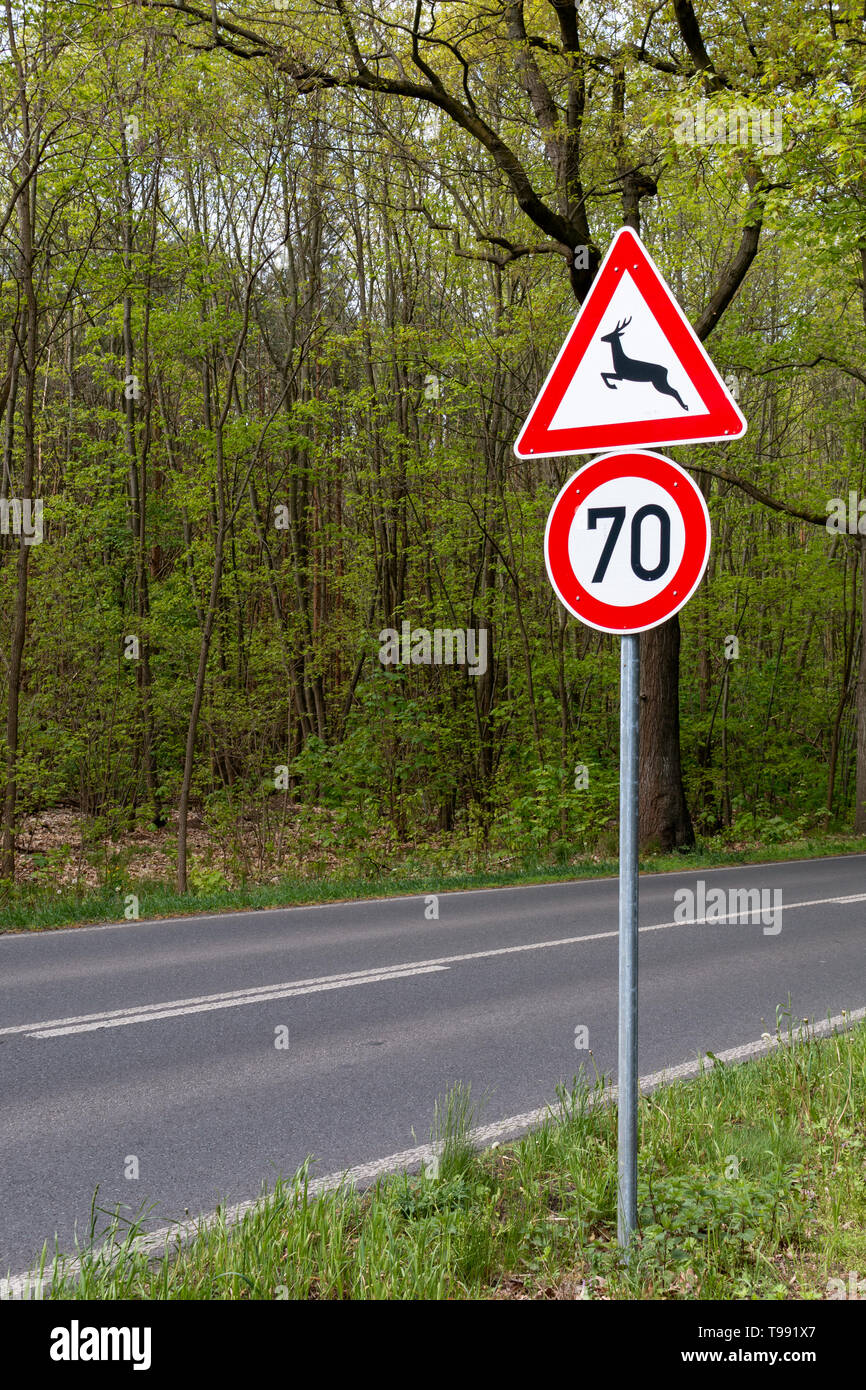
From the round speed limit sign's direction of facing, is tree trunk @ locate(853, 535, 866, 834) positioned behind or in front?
behind

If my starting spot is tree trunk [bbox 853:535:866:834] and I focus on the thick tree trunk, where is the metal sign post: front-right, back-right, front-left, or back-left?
front-left

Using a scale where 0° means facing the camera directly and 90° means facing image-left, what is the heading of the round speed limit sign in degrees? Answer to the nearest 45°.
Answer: approximately 45°
